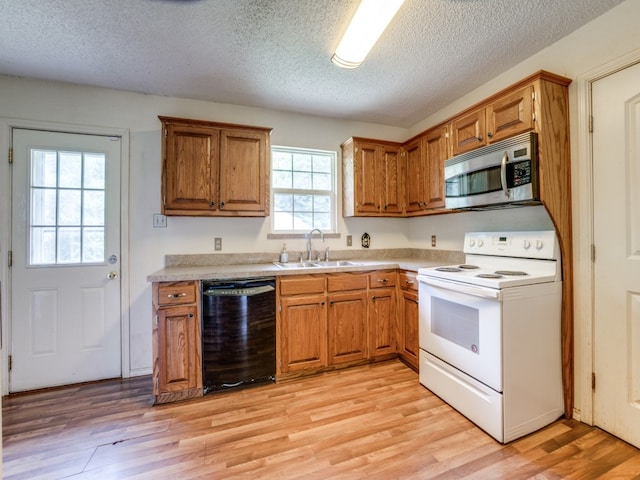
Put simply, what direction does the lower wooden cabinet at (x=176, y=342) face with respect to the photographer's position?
facing the viewer

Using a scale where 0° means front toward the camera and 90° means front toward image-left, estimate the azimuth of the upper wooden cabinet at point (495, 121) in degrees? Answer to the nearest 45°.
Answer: approximately 45°

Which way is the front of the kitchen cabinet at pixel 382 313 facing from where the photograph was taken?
facing the viewer and to the right of the viewer

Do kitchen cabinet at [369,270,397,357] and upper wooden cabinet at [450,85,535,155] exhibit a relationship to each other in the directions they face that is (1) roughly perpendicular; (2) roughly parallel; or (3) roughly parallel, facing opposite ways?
roughly perpendicular

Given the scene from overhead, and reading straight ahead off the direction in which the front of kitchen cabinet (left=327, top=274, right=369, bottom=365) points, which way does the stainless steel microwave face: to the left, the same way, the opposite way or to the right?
to the right

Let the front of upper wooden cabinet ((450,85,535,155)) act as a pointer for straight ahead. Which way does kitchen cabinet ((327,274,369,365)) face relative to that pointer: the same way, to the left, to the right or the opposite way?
to the left

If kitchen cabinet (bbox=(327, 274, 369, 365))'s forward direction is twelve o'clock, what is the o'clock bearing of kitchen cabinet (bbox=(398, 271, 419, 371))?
kitchen cabinet (bbox=(398, 271, 419, 371)) is roughly at 10 o'clock from kitchen cabinet (bbox=(327, 274, 369, 365)).

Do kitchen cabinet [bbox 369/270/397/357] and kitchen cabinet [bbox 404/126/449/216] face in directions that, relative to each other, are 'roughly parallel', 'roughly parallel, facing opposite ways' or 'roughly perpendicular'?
roughly perpendicular

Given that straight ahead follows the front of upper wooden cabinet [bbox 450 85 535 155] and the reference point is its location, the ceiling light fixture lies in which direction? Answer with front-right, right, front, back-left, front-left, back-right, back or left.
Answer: front

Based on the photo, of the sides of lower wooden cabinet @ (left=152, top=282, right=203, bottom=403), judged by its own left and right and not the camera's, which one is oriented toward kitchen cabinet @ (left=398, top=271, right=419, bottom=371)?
left

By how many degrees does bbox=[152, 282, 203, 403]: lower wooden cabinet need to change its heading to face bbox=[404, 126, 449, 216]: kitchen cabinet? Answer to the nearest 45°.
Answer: approximately 90° to its left

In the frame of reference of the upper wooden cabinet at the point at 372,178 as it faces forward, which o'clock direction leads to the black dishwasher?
The black dishwasher is roughly at 3 o'clock from the upper wooden cabinet.

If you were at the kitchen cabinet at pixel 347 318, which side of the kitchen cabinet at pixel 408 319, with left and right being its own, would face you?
front

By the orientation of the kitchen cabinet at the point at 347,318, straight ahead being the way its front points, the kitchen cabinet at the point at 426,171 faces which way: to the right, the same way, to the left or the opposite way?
to the right

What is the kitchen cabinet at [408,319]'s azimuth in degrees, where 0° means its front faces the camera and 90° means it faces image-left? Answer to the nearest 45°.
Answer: approximately 45°

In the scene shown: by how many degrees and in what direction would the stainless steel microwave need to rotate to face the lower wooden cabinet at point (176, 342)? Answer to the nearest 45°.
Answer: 0° — it already faces it
